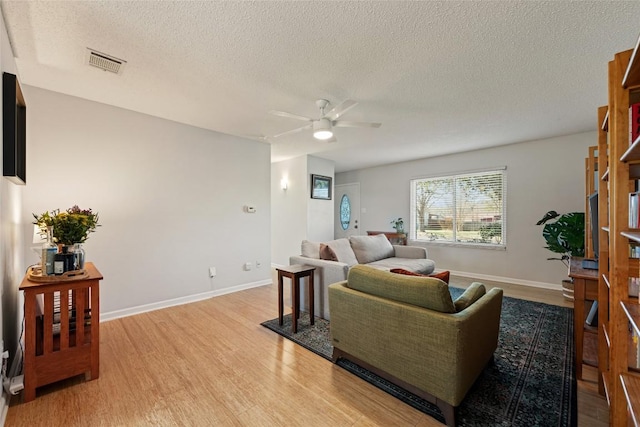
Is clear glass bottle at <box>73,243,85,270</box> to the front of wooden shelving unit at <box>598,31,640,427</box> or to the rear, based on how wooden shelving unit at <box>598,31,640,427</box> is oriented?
to the front

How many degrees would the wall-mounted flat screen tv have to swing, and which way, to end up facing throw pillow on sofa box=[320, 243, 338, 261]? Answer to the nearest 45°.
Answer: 0° — it already faces it

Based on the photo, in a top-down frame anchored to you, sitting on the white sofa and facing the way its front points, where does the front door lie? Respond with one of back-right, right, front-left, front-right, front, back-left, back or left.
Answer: back-left

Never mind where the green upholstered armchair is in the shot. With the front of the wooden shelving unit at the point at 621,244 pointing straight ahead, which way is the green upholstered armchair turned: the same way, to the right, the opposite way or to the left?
to the right

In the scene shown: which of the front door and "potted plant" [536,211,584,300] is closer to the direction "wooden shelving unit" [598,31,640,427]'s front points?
the front door

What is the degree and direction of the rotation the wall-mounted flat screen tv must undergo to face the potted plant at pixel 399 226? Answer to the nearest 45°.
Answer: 0° — it already faces it

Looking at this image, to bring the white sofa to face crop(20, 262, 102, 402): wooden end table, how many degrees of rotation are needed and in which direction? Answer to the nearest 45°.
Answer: approximately 90° to its right

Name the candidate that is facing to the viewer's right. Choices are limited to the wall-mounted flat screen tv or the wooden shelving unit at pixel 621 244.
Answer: the wall-mounted flat screen tv

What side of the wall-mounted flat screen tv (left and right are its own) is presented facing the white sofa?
front

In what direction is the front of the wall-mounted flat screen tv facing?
to the viewer's right
